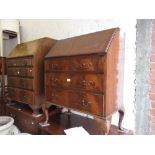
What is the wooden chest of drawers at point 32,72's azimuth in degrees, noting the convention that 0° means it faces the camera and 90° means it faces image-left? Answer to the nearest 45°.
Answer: approximately 45°

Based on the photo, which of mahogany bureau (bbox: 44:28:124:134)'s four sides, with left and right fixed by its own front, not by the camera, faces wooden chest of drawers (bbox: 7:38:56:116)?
right

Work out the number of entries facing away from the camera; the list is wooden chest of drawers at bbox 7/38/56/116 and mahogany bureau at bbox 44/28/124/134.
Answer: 0

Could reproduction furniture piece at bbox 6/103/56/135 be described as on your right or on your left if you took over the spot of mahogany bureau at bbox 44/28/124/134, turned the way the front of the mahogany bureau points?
on your right

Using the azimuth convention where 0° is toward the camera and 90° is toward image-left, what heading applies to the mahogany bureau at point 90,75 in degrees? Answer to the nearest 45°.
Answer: approximately 45°

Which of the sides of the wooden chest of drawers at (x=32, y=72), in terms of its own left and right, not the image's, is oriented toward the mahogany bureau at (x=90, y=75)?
left
